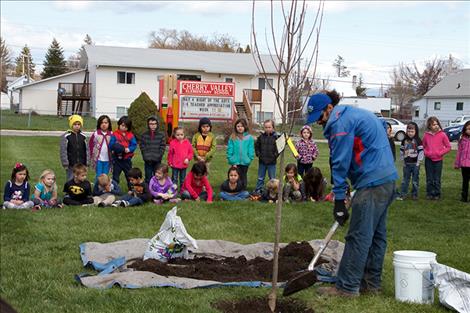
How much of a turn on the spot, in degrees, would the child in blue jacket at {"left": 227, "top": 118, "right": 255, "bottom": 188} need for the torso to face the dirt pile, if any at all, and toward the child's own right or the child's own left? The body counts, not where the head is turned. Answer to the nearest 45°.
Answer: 0° — they already face it

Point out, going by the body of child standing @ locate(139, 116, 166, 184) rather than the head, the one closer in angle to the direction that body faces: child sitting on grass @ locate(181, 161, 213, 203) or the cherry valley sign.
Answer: the child sitting on grass

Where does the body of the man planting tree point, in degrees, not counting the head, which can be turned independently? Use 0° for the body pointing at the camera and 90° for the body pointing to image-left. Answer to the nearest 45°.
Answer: approximately 90°

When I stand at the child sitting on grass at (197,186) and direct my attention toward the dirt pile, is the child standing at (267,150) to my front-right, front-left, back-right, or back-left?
back-left

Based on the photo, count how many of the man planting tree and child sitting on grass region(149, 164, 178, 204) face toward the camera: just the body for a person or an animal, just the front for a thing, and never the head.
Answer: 1

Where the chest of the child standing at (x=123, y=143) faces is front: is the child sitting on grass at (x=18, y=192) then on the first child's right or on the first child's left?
on the first child's right

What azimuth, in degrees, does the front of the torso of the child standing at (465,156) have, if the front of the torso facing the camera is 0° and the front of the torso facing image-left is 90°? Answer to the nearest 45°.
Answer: approximately 0°

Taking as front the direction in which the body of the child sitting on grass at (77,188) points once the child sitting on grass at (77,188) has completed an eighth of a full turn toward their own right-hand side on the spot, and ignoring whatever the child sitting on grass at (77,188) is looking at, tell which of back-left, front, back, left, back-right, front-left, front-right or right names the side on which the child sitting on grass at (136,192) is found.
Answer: back-left

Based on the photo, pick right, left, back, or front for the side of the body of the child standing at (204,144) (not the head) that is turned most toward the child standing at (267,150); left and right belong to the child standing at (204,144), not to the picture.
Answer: left

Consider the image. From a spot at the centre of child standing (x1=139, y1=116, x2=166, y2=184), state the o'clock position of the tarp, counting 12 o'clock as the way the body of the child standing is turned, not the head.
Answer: The tarp is roughly at 12 o'clock from the child standing.
